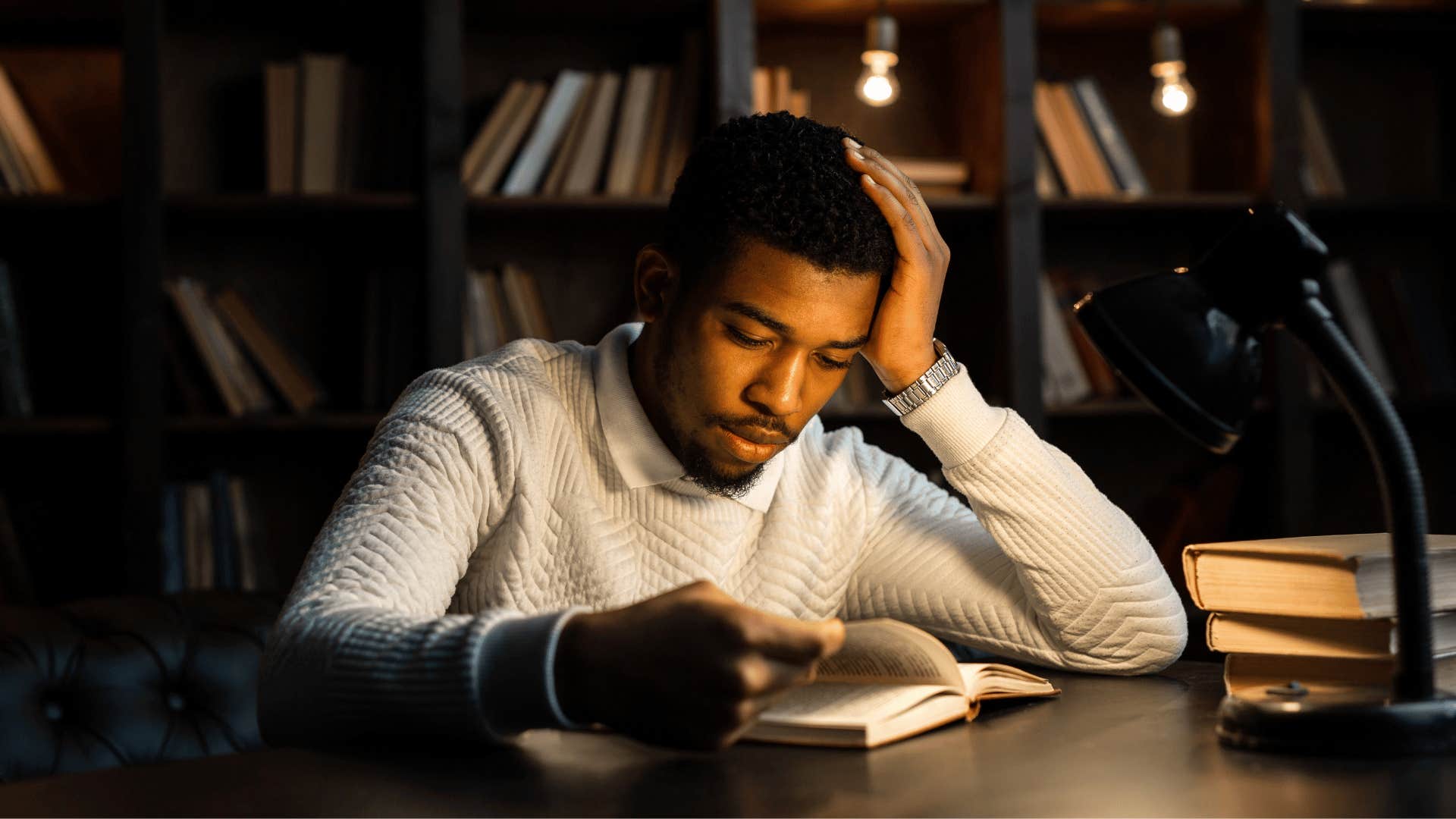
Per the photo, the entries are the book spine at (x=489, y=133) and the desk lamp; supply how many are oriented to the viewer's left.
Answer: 1

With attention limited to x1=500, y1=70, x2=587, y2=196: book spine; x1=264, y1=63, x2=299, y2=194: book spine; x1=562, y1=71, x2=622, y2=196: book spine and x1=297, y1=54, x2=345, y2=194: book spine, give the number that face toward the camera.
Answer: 4

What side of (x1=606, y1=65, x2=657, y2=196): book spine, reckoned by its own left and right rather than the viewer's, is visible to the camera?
front

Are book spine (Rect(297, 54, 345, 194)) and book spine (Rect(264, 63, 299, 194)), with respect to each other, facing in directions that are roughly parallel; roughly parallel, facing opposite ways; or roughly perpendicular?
roughly parallel

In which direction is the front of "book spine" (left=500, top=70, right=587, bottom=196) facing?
toward the camera

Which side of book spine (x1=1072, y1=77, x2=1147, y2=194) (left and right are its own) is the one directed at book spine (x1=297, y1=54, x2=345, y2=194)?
right

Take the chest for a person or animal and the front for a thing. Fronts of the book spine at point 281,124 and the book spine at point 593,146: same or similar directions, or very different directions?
same or similar directions

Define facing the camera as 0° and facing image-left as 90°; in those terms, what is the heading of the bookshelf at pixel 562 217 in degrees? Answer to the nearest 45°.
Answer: approximately 0°

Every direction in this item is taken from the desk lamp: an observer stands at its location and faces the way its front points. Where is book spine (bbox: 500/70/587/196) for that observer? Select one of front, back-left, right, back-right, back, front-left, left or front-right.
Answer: front-right

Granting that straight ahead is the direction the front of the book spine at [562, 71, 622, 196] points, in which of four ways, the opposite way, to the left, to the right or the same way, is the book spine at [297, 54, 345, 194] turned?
the same way

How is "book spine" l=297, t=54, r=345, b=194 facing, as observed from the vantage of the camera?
facing the viewer

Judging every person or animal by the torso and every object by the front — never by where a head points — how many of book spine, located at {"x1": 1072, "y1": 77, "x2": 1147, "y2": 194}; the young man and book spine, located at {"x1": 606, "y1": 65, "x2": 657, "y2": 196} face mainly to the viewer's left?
0

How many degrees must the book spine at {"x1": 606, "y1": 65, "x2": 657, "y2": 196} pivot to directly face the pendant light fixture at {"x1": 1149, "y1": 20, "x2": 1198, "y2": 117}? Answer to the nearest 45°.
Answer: approximately 90° to its left
